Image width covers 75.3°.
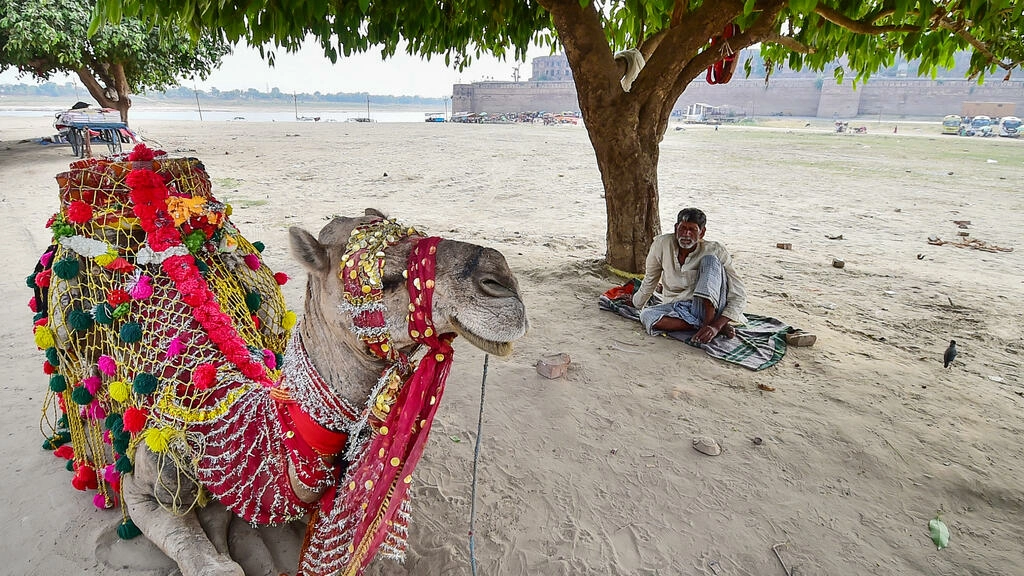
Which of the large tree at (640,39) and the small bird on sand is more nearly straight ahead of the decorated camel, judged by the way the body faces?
the small bird on sand

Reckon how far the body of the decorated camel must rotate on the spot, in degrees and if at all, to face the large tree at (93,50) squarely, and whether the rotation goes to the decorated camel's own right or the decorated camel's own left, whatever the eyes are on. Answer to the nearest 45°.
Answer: approximately 135° to the decorated camel's own left

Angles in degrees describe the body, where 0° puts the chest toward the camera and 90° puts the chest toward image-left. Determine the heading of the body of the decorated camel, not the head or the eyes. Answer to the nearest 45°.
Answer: approximately 315°

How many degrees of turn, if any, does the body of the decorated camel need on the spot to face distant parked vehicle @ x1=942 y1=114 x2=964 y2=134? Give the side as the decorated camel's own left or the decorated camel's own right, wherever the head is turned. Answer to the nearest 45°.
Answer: approximately 90° to the decorated camel's own left

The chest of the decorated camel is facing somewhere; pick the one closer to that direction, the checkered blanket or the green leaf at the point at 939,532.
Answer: the green leaf

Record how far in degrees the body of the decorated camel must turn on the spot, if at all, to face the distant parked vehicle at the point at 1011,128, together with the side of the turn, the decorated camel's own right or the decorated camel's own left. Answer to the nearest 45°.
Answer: approximately 90° to the decorated camel's own left

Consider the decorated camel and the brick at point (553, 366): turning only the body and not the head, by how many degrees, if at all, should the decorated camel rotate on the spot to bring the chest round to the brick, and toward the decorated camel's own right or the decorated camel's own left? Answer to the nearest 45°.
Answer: approximately 90° to the decorated camel's own left

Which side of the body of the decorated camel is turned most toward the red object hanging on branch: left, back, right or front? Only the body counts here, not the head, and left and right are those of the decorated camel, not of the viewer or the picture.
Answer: left

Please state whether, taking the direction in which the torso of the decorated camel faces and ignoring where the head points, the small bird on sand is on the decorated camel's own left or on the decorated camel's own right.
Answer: on the decorated camel's own left

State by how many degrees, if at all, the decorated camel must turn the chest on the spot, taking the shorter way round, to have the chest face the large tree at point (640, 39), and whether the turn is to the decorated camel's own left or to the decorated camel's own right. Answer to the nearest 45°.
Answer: approximately 90° to the decorated camel's own left

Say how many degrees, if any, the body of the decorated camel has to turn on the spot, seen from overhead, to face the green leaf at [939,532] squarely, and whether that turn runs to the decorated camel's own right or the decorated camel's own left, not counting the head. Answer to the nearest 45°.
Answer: approximately 45° to the decorated camel's own left
